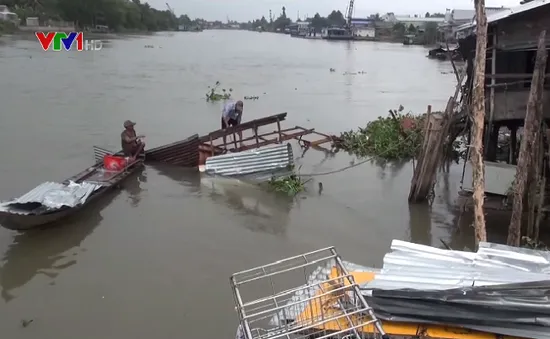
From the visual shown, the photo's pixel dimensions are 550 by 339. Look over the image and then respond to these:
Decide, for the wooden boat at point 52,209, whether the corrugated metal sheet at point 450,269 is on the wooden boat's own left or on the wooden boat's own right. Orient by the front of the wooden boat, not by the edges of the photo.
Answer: on the wooden boat's own left

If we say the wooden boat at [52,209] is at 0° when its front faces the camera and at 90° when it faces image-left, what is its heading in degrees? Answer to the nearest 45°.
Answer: approximately 45°

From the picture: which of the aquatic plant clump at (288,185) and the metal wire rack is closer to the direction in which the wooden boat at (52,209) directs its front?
the metal wire rack

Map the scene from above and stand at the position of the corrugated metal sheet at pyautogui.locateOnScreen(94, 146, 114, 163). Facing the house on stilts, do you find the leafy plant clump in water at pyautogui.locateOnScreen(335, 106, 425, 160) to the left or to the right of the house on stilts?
left

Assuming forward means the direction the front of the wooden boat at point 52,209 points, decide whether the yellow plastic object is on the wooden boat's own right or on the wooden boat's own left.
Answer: on the wooden boat's own left

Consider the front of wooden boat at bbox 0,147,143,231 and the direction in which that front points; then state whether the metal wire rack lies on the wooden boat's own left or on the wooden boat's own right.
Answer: on the wooden boat's own left

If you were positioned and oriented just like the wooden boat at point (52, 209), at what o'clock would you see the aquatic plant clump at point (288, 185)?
The aquatic plant clump is roughly at 7 o'clock from the wooden boat.

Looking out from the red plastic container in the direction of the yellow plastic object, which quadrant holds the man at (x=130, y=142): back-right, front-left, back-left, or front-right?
back-left

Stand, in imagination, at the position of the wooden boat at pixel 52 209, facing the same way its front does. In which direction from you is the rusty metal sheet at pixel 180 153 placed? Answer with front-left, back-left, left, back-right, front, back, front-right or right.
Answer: back

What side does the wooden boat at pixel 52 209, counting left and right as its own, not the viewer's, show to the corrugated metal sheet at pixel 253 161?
back

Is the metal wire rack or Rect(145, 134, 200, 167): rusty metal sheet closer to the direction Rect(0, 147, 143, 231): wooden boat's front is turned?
the metal wire rack

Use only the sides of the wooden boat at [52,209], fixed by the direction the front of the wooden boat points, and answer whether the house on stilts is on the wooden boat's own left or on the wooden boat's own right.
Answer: on the wooden boat's own left
